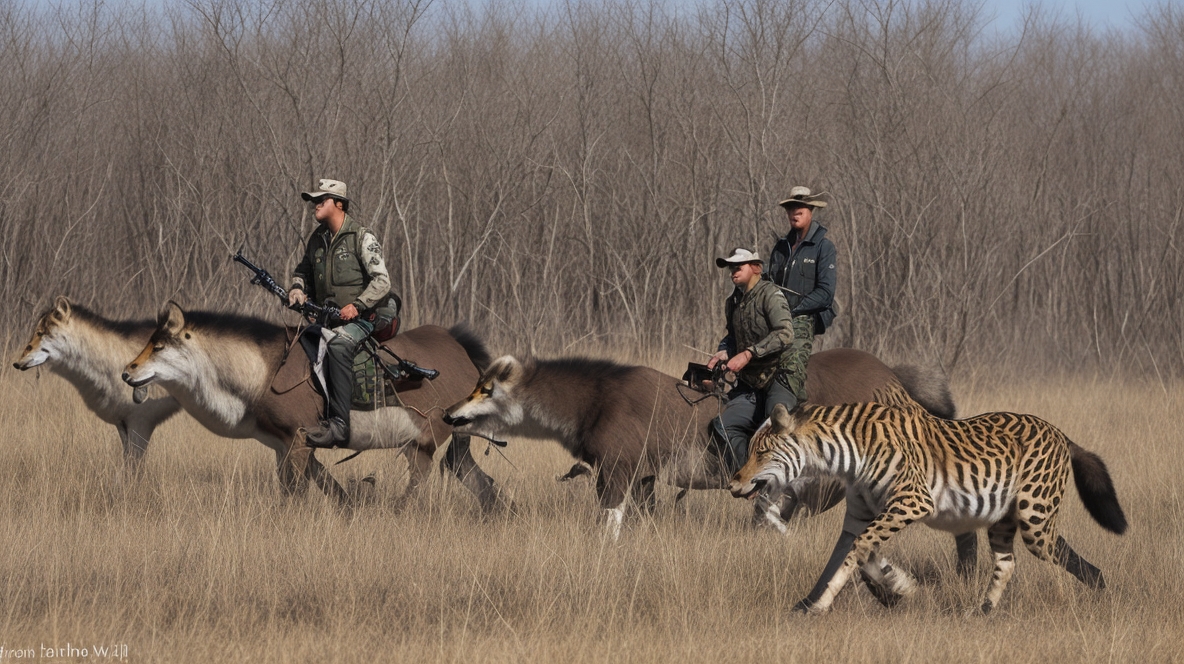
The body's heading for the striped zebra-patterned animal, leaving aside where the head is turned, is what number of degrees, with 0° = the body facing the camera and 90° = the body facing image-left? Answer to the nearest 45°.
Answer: approximately 90°

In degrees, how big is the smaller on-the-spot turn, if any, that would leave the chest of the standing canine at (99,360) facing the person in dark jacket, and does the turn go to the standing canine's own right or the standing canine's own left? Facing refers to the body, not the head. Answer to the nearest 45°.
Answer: approximately 135° to the standing canine's own left

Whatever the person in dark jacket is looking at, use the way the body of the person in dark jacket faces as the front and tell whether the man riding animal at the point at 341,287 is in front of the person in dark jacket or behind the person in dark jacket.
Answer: in front

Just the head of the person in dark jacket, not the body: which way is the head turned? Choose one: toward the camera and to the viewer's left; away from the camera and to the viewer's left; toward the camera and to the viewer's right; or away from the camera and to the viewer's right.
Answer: toward the camera and to the viewer's left

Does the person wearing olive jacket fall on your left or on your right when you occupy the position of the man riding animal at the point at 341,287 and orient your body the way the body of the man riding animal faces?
on your left

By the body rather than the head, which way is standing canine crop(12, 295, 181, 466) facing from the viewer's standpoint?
to the viewer's left

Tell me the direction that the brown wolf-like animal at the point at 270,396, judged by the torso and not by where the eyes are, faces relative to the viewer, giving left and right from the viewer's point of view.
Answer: facing to the left of the viewer

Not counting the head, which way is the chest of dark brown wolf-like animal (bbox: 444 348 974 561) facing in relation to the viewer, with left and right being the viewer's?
facing to the left of the viewer

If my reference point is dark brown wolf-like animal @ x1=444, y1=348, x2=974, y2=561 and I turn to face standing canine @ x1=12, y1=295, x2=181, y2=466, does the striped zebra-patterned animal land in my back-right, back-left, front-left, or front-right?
back-left

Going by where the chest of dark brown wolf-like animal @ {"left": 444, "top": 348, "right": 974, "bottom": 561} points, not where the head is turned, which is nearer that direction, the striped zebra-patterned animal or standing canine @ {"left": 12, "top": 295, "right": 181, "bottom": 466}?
the standing canine

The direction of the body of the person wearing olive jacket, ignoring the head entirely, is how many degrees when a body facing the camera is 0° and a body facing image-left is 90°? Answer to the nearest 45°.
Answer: approximately 45°

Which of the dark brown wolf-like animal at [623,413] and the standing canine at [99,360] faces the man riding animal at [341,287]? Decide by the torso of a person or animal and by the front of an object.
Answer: the dark brown wolf-like animal

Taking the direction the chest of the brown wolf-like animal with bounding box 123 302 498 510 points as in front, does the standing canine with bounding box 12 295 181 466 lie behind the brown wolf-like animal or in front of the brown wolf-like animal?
in front

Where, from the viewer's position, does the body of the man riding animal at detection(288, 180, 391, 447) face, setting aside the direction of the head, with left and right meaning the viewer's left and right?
facing the viewer and to the left of the viewer
